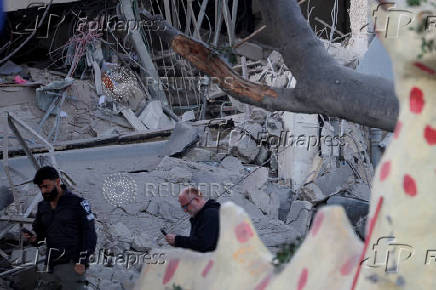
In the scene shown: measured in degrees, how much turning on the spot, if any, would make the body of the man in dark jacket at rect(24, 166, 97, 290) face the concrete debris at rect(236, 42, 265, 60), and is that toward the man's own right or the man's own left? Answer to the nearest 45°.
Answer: approximately 180°

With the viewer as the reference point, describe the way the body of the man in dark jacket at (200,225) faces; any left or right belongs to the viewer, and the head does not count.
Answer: facing to the left of the viewer

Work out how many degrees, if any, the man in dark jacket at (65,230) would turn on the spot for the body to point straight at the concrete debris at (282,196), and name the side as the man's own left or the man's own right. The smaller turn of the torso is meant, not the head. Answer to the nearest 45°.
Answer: approximately 180°

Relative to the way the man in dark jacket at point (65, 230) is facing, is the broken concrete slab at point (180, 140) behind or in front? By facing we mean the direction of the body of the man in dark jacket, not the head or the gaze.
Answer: behind

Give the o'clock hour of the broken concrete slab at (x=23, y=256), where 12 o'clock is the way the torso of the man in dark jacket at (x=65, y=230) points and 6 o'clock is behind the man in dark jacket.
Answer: The broken concrete slab is roughly at 4 o'clock from the man in dark jacket.

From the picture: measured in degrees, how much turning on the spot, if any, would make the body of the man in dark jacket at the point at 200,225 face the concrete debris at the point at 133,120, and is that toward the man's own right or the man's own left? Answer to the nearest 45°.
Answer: approximately 90° to the man's own right

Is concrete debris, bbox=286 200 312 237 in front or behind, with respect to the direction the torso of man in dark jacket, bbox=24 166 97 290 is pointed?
behind

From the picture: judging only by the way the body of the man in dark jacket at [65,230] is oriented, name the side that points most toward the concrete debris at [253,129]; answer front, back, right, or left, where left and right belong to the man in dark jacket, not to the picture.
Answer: back

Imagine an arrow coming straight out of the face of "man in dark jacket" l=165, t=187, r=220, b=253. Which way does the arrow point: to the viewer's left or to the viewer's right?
to the viewer's left

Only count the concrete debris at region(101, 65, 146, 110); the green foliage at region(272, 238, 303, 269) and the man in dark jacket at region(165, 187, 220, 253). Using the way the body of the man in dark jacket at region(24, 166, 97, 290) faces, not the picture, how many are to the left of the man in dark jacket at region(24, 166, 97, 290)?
2

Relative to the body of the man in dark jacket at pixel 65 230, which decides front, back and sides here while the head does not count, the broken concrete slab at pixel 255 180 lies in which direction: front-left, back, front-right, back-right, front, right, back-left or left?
back

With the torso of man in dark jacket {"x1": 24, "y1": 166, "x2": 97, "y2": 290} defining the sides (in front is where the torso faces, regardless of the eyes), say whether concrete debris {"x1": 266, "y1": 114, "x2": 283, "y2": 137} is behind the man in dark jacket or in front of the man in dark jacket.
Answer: behind
